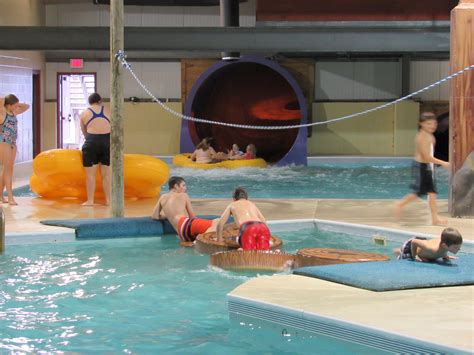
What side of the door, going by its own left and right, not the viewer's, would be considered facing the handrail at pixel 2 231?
front

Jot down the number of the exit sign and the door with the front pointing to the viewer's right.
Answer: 0

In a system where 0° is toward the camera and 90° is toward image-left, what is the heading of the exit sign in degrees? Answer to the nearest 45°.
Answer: approximately 0°
